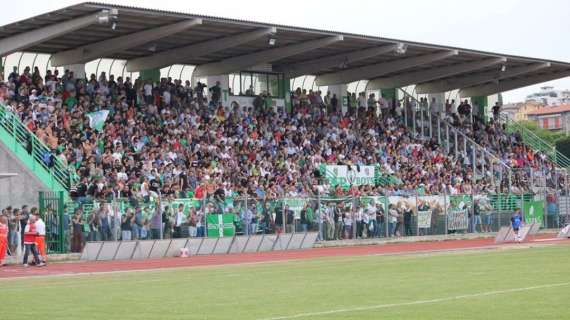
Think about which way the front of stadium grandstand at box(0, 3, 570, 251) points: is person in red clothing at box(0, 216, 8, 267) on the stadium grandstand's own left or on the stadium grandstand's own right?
on the stadium grandstand's own right

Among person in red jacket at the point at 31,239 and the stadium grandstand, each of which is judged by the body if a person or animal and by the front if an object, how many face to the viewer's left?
0

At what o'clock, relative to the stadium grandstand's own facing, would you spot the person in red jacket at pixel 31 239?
The person in red jacket is roughly at 2 o'clock from the stadium grandstand.

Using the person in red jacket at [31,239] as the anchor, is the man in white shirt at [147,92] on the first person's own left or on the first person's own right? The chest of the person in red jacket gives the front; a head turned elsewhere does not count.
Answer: on the first person's own left

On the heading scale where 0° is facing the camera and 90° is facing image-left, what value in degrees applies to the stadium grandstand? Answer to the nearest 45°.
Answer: approximately 315°

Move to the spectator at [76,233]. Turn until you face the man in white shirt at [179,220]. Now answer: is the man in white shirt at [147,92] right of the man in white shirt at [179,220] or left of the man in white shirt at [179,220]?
left

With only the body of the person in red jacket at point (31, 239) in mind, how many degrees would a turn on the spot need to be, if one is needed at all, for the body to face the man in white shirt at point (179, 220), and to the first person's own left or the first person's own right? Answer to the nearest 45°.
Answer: approximately 45° to the first person's own left
